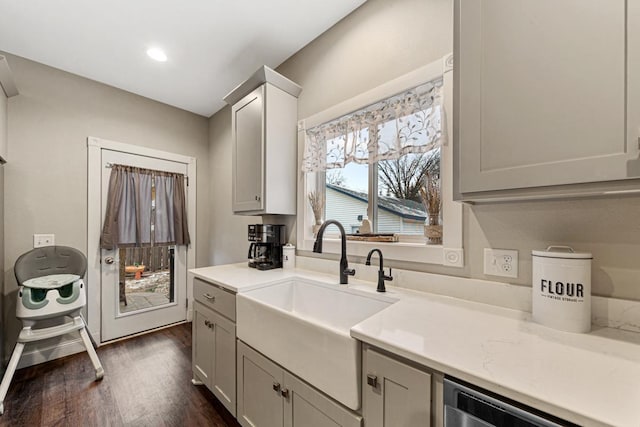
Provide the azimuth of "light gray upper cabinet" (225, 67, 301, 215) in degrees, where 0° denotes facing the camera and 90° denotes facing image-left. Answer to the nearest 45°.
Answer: approximately 45°

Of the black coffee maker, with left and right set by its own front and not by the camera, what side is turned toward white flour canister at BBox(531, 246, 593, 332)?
left

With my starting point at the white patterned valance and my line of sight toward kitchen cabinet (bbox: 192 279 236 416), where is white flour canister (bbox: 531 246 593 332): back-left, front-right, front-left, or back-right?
back-left

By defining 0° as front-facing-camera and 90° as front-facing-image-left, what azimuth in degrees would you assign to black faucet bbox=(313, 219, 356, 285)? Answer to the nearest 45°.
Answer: approximately 45°

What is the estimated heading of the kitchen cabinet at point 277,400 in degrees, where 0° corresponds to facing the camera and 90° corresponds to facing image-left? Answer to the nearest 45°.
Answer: approximately 45°

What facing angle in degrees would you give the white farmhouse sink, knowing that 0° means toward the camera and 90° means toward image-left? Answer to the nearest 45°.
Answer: approximately 45°

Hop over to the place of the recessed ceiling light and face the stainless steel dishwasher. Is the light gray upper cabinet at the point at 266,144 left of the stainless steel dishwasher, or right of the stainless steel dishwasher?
left
